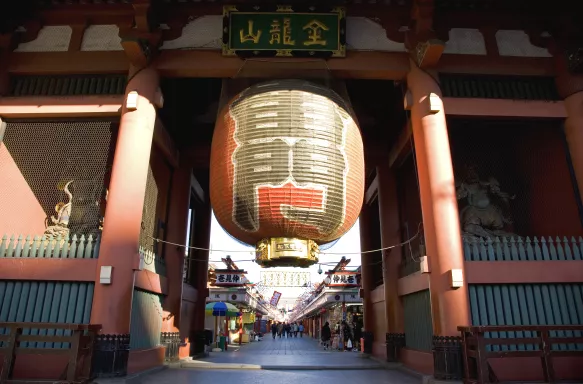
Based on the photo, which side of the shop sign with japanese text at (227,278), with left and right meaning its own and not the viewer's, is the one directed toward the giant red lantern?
front

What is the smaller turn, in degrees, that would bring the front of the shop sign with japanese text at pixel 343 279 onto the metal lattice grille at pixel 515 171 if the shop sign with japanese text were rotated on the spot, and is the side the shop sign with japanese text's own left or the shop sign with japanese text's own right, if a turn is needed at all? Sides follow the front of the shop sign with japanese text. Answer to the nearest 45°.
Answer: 0° — it already faces it

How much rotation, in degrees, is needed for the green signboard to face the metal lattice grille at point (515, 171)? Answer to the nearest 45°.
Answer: approximately 90° to its left

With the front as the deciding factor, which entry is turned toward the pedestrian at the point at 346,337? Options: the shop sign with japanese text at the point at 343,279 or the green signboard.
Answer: the shop sign with japanese text

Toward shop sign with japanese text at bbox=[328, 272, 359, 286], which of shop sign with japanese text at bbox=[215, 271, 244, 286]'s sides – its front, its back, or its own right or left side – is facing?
left

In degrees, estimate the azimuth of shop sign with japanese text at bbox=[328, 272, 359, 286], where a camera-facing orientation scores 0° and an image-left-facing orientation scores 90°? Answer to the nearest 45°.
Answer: approximately 0°
